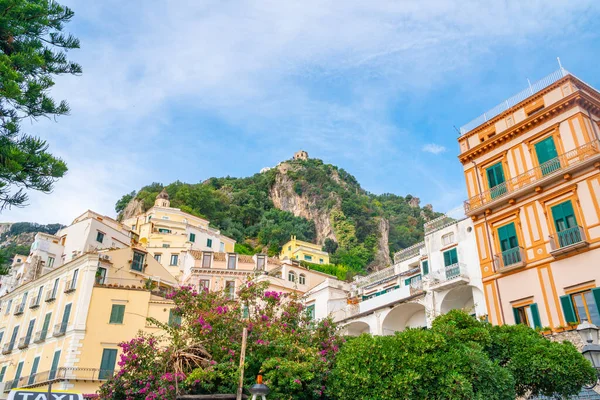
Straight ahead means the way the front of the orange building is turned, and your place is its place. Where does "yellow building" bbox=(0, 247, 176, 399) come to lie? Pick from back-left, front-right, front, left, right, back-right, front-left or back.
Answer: front-right

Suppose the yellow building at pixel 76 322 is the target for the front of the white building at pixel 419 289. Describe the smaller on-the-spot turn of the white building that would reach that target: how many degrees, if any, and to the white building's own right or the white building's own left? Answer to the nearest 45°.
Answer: approximately 45° to the white building's own right

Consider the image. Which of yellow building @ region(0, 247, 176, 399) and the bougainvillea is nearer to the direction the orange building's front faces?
the bougainvillea

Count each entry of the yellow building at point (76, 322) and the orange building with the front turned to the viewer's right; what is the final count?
0

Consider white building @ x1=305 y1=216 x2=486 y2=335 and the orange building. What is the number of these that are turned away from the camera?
0

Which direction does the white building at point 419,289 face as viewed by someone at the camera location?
facing the viewer and to the left of the viewer

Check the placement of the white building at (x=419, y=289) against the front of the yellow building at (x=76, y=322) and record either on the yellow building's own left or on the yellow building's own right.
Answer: on the yellow building's own left

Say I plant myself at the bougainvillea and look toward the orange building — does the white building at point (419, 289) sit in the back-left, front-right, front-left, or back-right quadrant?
front-left

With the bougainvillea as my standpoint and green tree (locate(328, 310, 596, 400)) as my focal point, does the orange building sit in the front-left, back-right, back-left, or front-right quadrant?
front-left

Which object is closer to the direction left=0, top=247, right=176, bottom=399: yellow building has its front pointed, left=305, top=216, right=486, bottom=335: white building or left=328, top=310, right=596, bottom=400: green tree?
the green tree

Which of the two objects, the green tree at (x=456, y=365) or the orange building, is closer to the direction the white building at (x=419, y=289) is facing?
the green tree

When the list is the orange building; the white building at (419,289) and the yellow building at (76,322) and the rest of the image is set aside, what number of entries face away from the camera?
0

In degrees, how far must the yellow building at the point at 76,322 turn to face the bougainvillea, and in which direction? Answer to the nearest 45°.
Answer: approximately 45° to its left

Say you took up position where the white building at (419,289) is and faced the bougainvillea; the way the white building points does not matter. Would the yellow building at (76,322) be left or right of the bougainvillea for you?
right

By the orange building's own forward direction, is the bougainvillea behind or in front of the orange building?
in front
